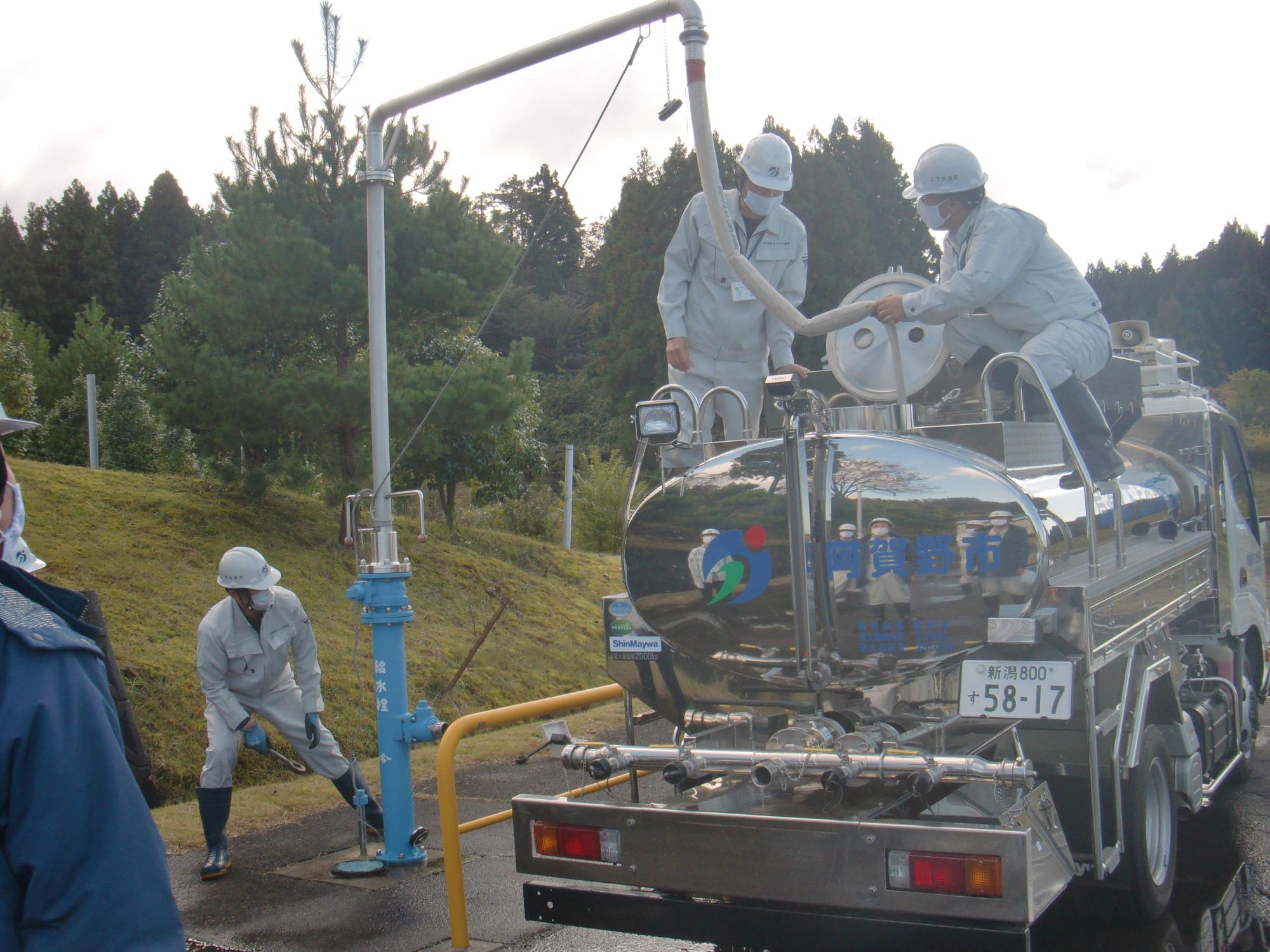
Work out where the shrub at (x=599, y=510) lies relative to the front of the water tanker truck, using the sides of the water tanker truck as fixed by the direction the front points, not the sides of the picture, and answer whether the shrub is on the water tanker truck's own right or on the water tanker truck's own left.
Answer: on the water tanker truck's own left

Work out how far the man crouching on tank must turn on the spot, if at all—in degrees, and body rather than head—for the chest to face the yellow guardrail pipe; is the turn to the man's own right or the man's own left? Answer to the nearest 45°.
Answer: approximately 45° to the man's own left

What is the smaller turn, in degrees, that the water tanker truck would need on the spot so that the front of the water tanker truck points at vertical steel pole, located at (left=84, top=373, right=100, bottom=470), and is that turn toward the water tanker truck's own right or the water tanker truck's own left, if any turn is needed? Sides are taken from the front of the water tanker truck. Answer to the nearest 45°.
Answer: approximately 90° to the water tanker truck's own left

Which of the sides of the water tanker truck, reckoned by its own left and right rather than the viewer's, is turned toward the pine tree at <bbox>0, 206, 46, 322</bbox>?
left

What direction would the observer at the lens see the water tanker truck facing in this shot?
facing away from the viewer and to the right of the viewer

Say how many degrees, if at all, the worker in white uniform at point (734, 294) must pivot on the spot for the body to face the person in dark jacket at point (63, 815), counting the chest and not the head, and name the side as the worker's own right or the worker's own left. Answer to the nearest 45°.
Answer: approximately 45° to the worker's own right

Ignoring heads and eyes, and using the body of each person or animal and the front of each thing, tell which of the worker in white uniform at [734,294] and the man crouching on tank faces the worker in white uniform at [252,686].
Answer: the man crouching on tank

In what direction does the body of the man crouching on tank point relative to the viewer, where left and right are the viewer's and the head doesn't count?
facing to the left of the viewer

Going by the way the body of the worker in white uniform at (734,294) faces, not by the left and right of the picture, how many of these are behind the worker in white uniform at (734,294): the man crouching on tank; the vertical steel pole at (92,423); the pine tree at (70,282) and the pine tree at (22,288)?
3
